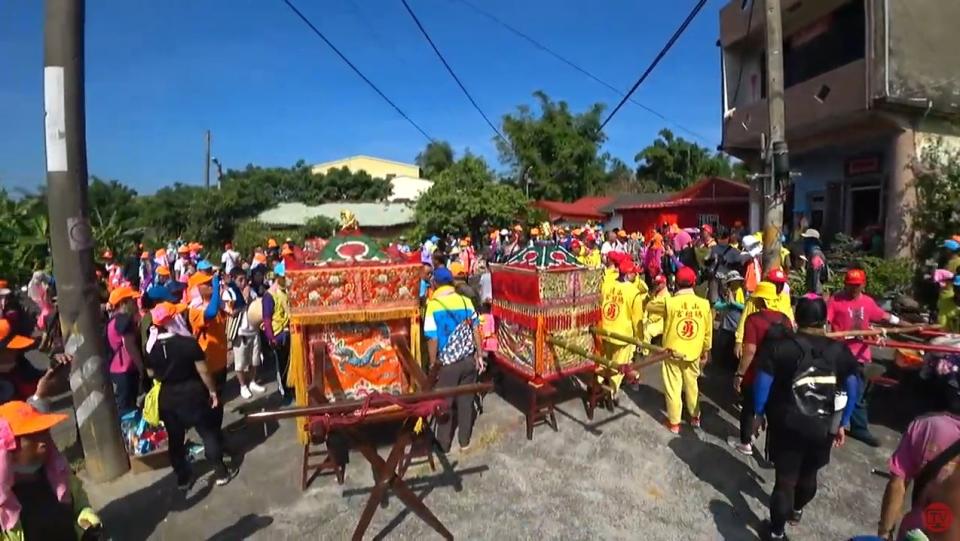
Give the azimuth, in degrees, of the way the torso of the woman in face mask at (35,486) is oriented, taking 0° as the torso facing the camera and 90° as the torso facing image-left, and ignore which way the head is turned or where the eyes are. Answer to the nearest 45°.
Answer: approximately 315°

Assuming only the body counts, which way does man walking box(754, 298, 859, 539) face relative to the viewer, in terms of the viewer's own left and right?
facing away from the viewer

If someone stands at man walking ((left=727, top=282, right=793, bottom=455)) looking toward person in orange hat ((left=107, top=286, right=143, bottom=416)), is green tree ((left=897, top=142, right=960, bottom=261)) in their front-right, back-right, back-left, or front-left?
back-right

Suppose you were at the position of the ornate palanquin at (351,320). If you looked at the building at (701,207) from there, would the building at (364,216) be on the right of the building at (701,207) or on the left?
left
